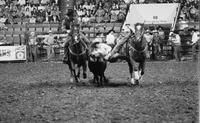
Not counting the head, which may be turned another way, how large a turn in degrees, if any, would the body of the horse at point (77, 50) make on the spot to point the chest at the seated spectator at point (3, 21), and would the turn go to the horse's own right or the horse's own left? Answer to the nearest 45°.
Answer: approximately 180°

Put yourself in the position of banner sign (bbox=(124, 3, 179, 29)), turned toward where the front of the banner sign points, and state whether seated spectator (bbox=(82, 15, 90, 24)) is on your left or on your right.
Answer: on your right

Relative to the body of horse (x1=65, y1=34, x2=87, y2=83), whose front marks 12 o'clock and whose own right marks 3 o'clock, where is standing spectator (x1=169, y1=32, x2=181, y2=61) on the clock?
The standing spectator is roughly at 7 o'clock from the horse.

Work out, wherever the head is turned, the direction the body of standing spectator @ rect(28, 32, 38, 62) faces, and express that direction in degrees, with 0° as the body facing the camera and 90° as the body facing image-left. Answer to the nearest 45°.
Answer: approximately 0°

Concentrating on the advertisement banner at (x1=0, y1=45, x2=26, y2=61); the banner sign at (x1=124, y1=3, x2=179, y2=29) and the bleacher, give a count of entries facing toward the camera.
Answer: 3

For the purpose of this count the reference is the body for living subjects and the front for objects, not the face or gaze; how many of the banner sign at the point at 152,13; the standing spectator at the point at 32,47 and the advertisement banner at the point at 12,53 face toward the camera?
3

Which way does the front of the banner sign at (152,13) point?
toward the camera

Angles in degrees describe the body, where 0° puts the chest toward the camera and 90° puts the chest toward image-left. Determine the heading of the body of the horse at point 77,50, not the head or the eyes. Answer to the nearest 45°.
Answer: approximately 0°
